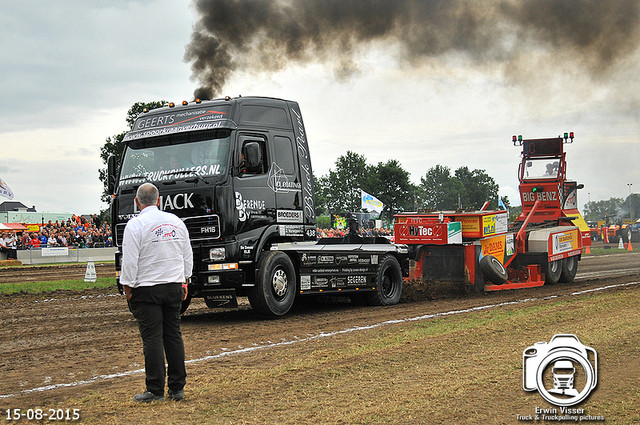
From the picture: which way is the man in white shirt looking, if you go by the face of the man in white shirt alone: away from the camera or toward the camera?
away from the camera

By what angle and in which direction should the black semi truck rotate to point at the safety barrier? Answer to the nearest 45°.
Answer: approximately 135° to its right

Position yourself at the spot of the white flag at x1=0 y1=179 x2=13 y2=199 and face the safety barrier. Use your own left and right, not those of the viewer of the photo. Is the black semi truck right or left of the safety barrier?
right

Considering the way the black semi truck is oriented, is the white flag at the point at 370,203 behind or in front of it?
behind

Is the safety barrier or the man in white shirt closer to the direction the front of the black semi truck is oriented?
the man in white shirt

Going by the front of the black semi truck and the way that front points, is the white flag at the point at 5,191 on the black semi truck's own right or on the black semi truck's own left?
on the black semi truck's own right

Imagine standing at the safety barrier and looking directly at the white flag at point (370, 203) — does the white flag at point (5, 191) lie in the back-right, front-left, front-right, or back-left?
back-left

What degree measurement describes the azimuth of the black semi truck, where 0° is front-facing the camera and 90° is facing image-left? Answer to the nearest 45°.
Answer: approximately 45°
